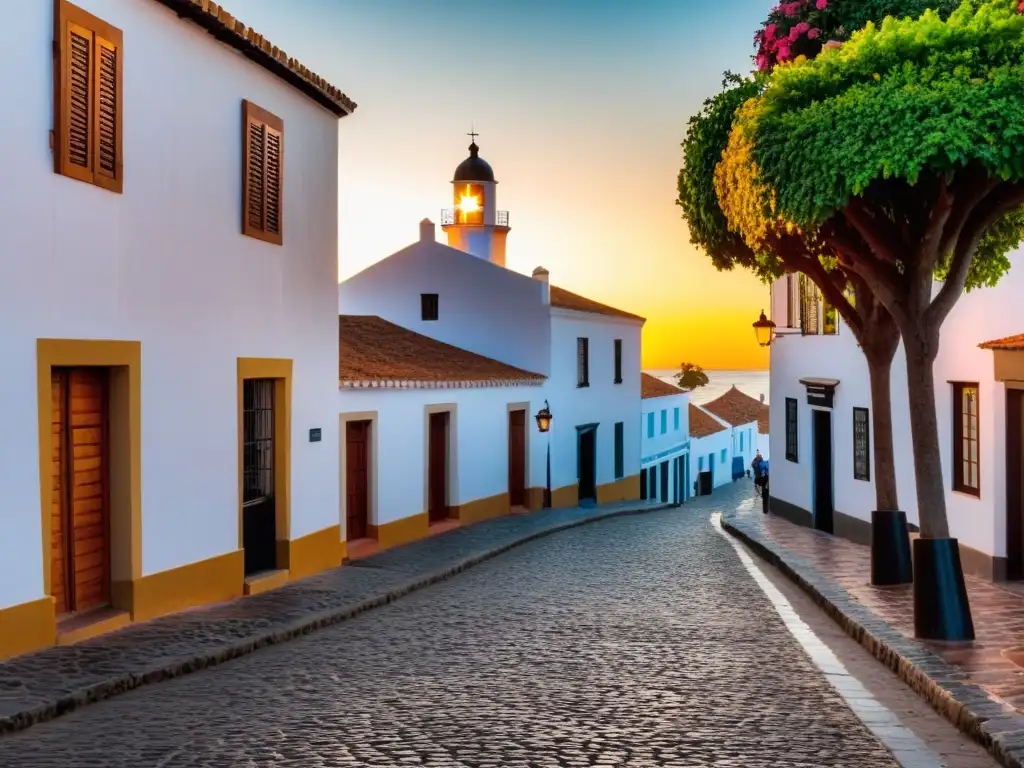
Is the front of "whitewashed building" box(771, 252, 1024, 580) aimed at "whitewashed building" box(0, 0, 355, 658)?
yes

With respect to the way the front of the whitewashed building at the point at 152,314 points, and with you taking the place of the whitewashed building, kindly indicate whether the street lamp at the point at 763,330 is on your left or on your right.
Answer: on your left

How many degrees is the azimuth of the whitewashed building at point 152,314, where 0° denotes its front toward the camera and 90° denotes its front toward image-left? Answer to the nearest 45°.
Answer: approximately 315°

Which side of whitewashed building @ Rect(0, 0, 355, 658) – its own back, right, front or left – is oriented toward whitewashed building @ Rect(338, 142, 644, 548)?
left

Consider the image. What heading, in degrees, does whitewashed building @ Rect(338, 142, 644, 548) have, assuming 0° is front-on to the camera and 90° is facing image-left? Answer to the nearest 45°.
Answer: approximately 315°

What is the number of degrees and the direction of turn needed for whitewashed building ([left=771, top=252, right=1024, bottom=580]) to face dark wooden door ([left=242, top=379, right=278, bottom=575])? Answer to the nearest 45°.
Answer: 0° — it already faces it

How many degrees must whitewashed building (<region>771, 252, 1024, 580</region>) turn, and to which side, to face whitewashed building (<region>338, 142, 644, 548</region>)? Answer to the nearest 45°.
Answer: approximately 90° to its right
